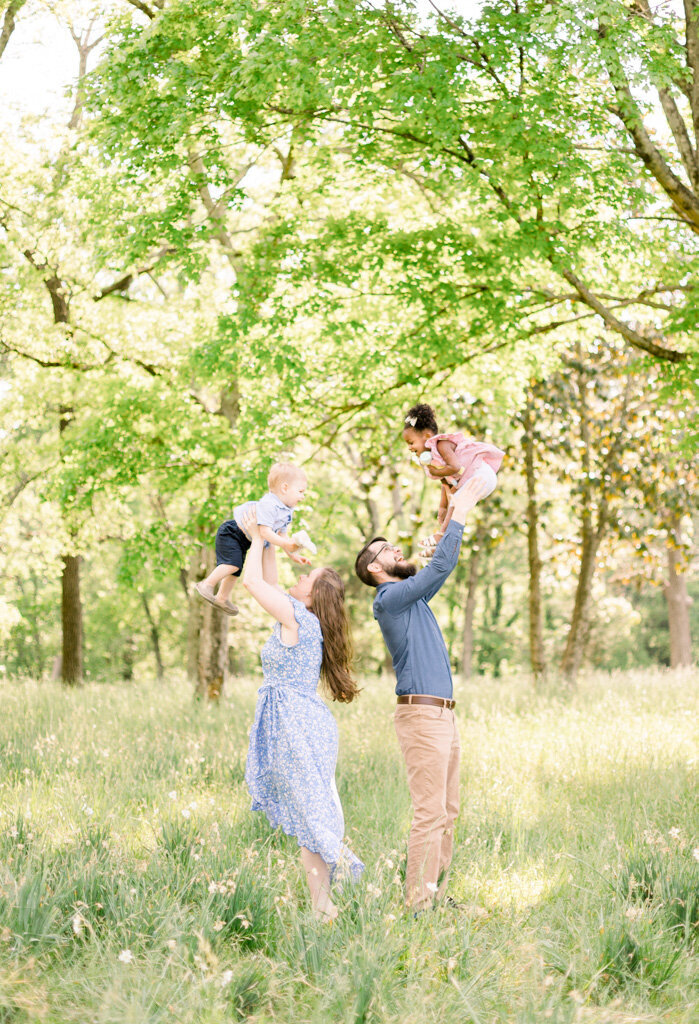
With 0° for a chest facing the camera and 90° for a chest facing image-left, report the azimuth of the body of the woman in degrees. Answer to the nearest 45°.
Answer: approximately 90°

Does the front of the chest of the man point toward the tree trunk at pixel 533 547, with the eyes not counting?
no

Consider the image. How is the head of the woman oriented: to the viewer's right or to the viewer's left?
to the viewer's left

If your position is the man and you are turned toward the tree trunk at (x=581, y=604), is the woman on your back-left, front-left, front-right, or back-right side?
back-left
